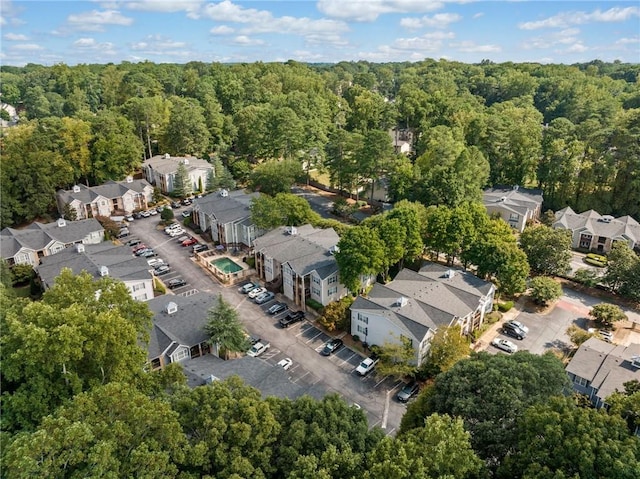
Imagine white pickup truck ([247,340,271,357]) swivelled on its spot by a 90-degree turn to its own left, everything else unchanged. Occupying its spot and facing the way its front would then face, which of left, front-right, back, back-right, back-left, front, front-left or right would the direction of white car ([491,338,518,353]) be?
front-left

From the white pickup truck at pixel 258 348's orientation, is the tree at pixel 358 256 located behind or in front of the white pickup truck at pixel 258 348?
behind

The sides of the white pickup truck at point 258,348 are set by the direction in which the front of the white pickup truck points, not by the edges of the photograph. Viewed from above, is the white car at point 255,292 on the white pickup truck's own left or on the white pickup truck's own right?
on the white pickup truck's own right

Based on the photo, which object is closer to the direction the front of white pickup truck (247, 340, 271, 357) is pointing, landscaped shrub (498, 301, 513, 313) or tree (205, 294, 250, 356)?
the tree

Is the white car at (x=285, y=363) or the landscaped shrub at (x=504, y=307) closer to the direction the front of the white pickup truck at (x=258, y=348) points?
the white car

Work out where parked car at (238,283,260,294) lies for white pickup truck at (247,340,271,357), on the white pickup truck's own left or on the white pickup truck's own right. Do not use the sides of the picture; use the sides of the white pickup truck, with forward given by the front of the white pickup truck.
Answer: on the white pickup truck's own right

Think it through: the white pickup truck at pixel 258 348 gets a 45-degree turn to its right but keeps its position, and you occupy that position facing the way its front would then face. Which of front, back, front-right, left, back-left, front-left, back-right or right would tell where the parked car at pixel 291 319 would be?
back-right

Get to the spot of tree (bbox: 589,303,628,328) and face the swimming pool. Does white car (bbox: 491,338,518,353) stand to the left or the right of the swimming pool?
left

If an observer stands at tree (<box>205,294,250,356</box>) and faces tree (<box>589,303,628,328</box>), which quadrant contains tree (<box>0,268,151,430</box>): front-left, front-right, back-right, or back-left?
back-right

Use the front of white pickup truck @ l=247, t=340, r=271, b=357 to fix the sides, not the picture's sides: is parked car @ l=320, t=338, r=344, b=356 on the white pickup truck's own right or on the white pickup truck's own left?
on the white pickup truck's own left

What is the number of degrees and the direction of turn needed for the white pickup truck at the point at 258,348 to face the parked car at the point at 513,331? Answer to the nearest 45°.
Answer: approximately 135° to its left

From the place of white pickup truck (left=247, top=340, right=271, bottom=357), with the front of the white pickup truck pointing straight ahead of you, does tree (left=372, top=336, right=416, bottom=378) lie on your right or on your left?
on your left

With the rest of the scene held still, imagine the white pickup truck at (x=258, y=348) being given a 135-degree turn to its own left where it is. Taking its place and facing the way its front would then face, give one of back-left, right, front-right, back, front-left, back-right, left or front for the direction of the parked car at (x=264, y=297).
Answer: left

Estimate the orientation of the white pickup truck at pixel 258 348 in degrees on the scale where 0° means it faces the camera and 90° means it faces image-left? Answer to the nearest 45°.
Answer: approximately 45°

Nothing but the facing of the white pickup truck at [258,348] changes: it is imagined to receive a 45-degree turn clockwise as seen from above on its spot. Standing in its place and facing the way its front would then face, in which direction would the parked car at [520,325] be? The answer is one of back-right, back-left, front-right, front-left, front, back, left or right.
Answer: back
